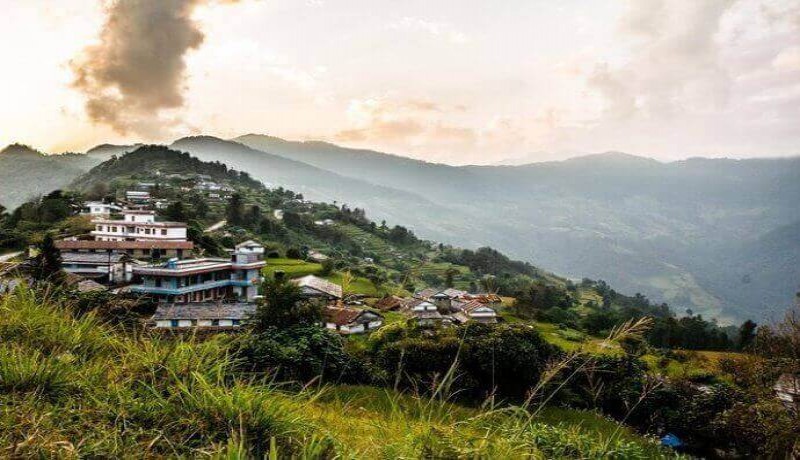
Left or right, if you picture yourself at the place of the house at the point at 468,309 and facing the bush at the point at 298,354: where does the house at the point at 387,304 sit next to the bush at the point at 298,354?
right

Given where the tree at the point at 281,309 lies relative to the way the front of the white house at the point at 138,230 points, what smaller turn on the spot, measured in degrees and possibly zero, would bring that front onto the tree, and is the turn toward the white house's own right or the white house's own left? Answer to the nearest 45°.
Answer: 0° — it already faces it

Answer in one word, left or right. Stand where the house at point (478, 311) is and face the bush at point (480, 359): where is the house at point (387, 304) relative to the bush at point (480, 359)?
right

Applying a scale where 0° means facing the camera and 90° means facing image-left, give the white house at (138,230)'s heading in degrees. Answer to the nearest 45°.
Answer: approximately 0°

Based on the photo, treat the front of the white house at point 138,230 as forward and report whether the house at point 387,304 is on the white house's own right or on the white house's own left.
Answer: on the white house's own left

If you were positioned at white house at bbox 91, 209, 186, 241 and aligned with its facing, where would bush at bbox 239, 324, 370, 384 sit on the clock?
The bush is roughly at 12 o'clock from the white house.

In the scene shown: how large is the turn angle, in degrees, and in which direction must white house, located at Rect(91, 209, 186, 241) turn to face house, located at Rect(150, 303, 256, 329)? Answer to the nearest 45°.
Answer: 0° — it already faces it

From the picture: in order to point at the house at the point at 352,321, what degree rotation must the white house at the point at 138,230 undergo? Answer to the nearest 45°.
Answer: approximately 45° to its left
